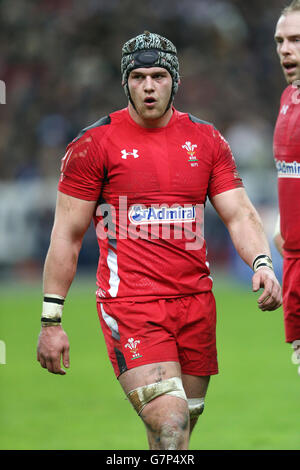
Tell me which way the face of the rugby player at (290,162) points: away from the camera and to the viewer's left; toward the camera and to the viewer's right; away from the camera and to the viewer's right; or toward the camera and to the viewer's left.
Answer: toward the camera and to the viewer's left

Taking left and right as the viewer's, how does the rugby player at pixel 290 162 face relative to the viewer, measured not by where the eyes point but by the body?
facing the viewer and to the left of the viewer
